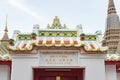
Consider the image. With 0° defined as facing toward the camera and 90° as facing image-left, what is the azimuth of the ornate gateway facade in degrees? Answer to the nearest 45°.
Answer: approximately 0°
